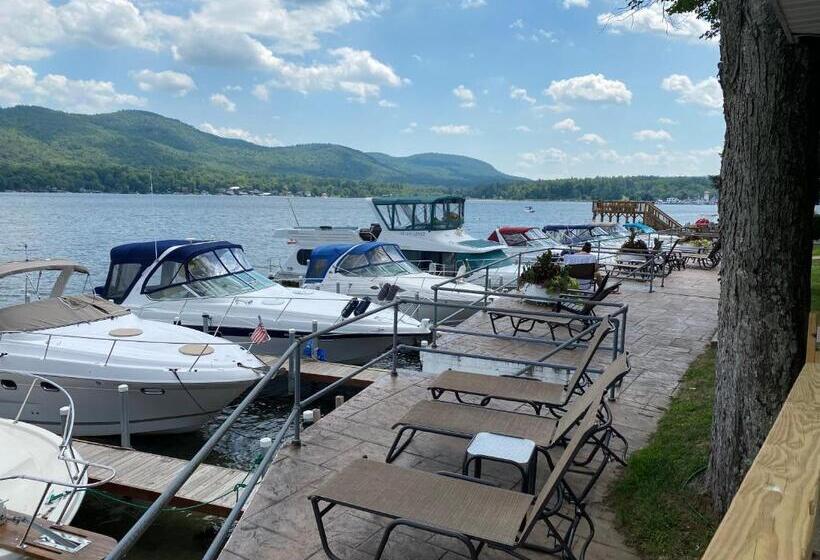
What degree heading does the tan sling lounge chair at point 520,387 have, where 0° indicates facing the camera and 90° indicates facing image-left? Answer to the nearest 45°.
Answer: approximately 90°

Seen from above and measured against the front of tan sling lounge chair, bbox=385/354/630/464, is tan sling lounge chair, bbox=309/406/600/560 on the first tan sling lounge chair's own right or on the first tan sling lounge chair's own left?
on the first tan sling lounge chair's own left

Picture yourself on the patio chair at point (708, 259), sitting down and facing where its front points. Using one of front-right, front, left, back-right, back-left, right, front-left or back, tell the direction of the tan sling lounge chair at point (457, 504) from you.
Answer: left

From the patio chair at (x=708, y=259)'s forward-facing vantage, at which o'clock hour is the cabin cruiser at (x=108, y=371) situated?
The cabin cruiser is roughly at 10 o'clock from the patio chair.

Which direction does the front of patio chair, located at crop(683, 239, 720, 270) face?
to the viewer's left

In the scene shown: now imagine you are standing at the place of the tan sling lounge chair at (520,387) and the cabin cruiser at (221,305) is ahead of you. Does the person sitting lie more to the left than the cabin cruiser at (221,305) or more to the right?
right
